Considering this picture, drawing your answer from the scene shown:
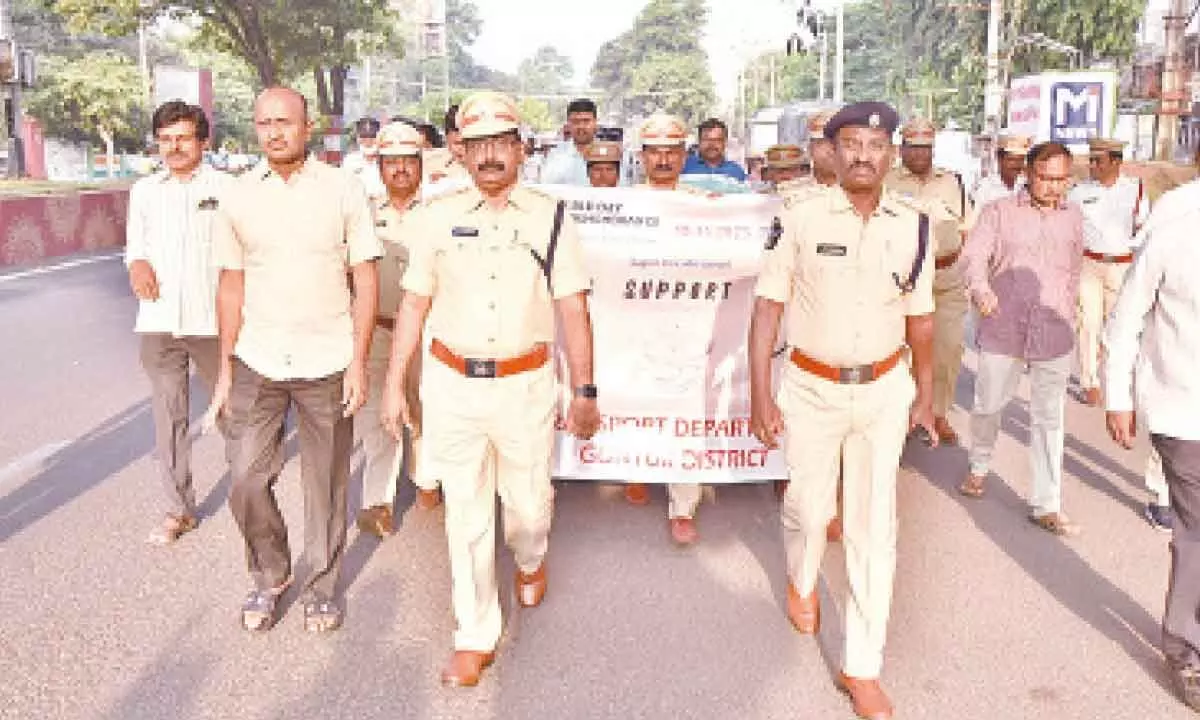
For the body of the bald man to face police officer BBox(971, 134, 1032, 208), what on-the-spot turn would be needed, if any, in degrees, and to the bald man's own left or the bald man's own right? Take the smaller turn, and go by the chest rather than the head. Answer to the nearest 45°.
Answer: approximately 135° to the bald man's own left

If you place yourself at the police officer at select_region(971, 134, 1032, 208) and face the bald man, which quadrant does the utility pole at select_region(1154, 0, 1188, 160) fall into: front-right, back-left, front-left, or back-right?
back-right

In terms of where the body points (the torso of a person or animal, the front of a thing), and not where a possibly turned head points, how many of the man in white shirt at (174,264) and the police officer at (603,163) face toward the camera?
2

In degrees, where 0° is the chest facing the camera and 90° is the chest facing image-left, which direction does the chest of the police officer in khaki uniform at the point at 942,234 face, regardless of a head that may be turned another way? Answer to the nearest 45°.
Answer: approximately 0°

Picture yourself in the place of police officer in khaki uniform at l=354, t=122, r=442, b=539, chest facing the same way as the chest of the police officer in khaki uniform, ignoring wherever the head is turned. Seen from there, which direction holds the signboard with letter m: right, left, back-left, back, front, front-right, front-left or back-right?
back-left

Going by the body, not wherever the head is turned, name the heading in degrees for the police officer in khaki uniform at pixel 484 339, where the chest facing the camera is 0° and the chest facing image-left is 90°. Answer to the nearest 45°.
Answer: approximately 0°
